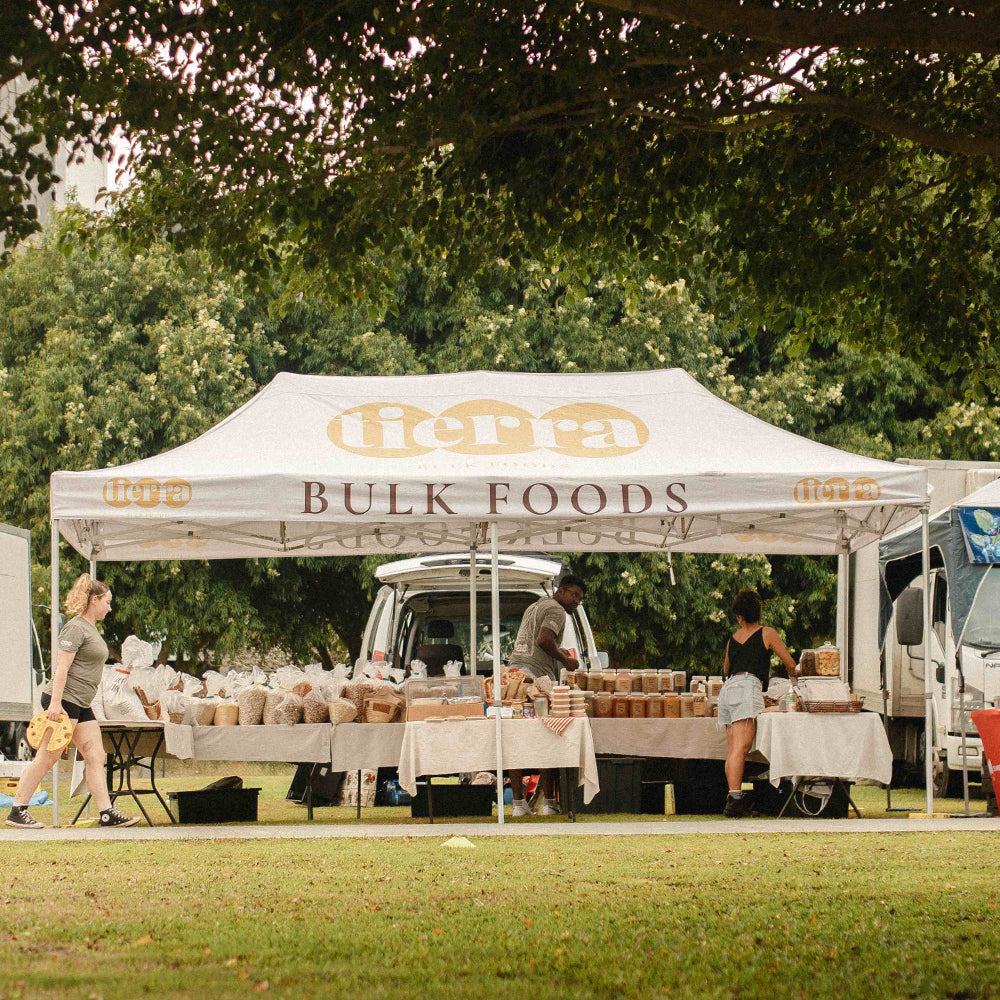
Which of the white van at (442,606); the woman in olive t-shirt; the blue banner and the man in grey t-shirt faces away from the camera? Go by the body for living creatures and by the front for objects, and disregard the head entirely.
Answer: the white van

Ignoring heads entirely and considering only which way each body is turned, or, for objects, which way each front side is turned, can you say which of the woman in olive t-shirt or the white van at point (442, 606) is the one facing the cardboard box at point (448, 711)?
the woman in olive t-shirt

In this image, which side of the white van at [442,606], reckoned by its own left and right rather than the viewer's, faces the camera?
back

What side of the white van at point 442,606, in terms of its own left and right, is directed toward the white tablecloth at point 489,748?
back

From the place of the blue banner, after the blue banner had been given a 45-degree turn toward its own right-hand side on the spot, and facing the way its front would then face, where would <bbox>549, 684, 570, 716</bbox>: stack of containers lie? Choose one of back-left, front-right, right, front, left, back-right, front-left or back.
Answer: front

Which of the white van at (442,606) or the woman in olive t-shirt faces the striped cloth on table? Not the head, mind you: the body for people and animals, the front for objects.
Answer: the woman in olive t-shirt

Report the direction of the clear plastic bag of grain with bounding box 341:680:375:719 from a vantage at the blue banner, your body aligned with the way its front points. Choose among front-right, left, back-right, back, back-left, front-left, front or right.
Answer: front-right
